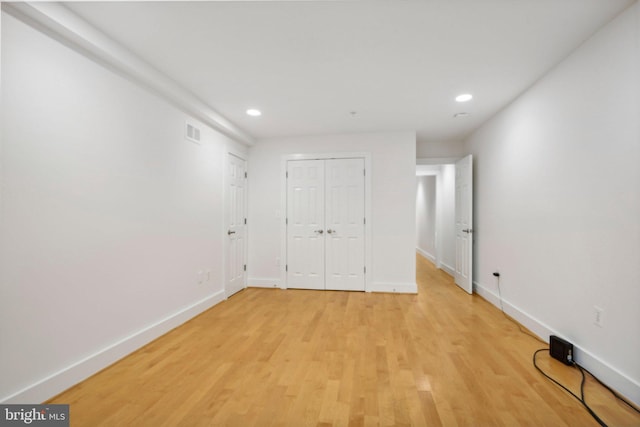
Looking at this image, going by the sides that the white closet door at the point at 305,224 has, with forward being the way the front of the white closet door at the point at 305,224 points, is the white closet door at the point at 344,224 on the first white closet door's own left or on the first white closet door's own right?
on the first white closet door's own left

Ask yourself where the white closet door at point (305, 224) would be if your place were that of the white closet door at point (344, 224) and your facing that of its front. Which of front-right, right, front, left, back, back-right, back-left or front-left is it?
right

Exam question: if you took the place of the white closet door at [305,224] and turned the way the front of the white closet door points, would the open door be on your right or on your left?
on your left

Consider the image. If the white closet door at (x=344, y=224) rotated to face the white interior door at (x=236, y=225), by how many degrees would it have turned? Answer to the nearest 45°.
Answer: approximately 90° to its right

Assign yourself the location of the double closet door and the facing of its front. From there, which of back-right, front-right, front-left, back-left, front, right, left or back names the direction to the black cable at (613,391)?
front-left

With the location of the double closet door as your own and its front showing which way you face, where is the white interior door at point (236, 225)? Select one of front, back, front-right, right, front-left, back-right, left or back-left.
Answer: right

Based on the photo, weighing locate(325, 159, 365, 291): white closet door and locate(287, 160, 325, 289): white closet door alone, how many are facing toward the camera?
2

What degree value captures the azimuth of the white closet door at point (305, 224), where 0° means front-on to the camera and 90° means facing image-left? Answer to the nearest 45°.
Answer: approximately 0°

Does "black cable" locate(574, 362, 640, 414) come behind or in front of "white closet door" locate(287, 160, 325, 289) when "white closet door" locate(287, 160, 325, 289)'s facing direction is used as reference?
in front

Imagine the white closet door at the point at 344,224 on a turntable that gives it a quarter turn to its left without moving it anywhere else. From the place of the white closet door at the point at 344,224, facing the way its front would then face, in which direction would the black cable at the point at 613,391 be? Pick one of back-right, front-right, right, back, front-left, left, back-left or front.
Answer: front-right

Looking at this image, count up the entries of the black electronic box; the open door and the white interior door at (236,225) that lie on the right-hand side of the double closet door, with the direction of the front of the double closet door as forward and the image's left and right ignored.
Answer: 1

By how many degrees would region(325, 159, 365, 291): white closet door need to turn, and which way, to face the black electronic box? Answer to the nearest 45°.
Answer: approximately 45° to its left
